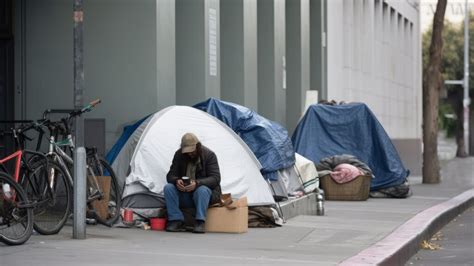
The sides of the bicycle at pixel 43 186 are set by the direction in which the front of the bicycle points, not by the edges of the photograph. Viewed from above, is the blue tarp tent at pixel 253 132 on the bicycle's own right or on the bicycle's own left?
on the bicycle's own left

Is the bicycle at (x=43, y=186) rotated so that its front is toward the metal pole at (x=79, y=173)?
yes
